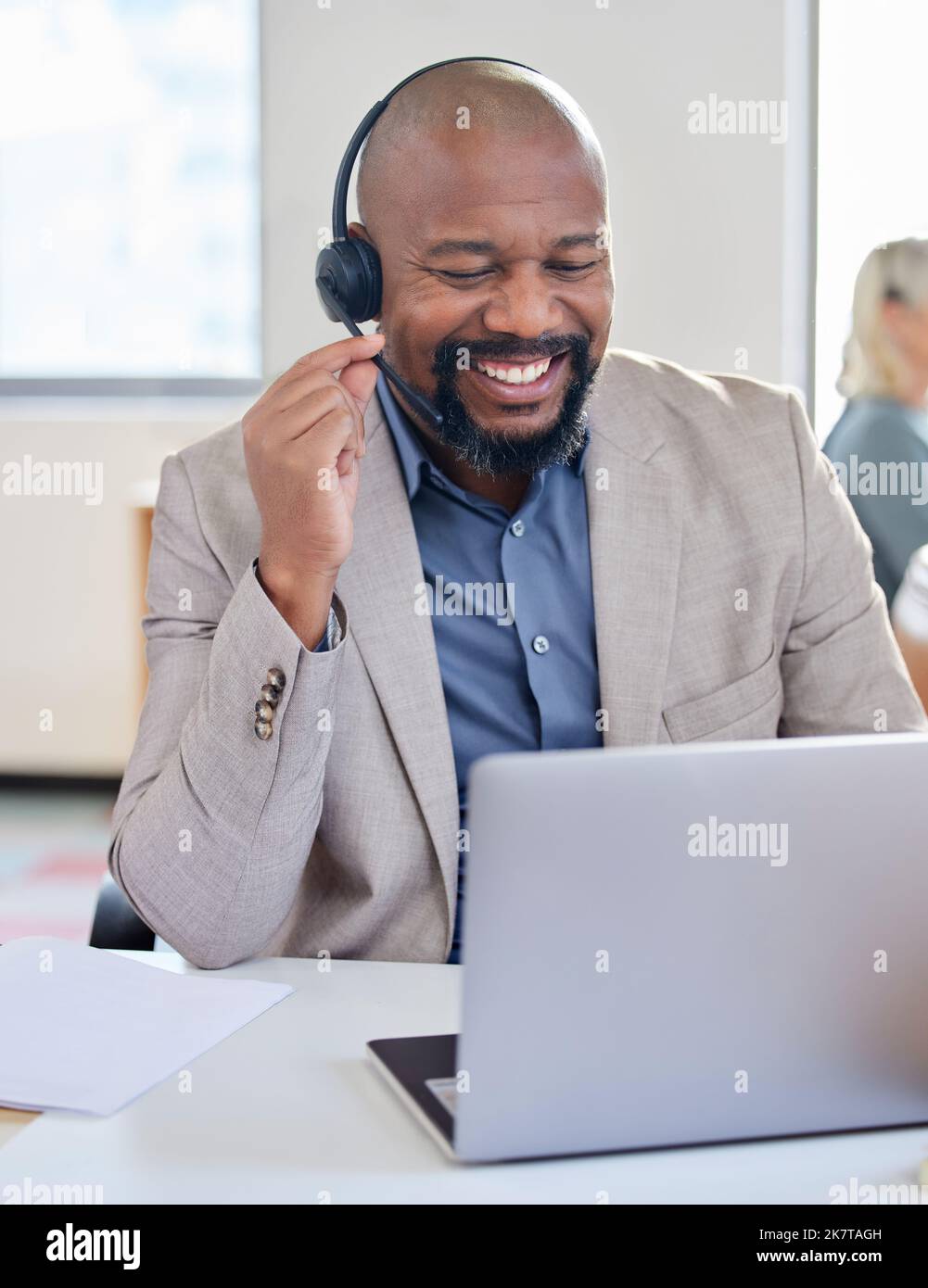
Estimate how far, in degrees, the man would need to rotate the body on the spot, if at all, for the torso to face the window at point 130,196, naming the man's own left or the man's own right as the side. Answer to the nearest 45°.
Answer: approximately 180°

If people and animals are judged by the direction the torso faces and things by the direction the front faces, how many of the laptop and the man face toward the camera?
1

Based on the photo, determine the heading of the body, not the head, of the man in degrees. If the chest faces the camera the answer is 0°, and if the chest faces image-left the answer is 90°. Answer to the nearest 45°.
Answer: approximately 0°

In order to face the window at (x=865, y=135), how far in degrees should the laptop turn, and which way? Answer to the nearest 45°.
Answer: approximately 45° to its right

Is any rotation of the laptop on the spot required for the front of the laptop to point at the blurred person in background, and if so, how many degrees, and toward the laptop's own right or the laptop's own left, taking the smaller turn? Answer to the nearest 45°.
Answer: approximately 45° to the laptop's own right

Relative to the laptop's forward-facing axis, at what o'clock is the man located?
The man is roughly at 1 o'clock from the laptop.

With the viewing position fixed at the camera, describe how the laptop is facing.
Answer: facing away from the viewer and to the left of the viewer

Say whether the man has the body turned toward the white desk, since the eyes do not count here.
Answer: yes

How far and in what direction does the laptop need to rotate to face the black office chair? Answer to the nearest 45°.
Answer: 0° — it already faces it

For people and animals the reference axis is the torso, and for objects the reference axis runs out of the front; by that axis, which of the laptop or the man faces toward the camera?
the man
